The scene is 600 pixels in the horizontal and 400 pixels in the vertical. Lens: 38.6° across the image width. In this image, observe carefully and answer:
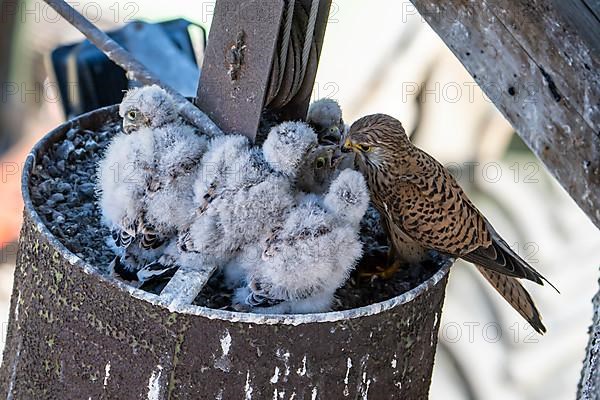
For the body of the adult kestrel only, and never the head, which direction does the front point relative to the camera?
to the viewer's left
